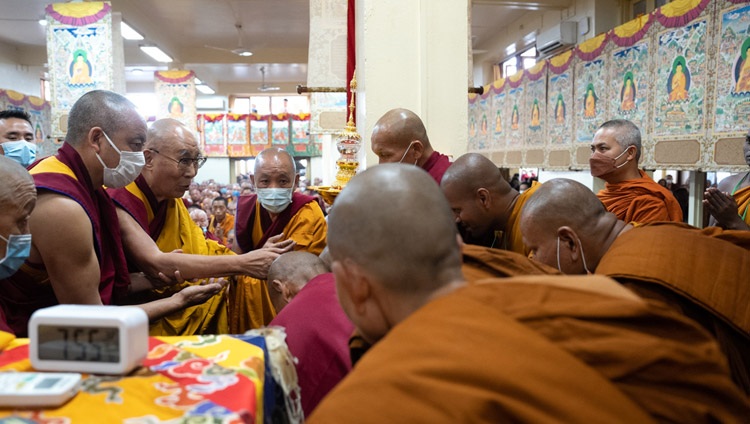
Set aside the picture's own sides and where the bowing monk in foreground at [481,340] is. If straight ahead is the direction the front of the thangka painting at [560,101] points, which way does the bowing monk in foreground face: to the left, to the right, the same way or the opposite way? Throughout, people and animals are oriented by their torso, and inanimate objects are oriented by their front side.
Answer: to the right

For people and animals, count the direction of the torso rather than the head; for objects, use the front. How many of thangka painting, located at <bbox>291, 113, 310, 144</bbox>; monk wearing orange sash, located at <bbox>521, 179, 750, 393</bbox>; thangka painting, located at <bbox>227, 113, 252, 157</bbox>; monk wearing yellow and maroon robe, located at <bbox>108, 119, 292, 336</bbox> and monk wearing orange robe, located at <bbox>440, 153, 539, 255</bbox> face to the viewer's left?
2

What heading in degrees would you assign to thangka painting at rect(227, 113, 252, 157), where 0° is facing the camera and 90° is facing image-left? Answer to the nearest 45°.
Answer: approximately 0°

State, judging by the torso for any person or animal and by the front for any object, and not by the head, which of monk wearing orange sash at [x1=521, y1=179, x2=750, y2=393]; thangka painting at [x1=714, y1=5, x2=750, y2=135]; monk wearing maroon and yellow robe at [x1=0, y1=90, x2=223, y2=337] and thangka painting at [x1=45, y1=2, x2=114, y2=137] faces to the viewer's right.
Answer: monk wearing maroon and yellow robe at [x1=0, y1=90, x2=223, y2=337]

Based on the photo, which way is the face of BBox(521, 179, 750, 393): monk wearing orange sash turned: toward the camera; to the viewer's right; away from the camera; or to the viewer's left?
to the viewer's left

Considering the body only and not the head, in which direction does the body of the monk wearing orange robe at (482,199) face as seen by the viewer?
to the viewer's left

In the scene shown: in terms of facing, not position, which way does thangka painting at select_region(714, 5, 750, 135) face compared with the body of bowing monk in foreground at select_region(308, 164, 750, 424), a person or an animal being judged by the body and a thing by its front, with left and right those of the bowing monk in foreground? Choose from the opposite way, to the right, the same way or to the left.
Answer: to the left

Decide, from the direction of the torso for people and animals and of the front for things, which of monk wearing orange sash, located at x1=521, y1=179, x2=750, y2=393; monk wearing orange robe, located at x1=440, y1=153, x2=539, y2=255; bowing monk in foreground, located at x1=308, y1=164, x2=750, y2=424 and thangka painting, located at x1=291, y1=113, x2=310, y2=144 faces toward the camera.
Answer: the thangka painting

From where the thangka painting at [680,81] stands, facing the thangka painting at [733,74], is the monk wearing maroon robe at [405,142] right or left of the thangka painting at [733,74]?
right

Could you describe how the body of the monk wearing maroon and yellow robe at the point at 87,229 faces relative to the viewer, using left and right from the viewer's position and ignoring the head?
facing to the right of the viewer

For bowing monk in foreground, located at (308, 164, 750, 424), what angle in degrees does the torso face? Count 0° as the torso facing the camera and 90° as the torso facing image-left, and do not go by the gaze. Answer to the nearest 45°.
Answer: approximately 135°

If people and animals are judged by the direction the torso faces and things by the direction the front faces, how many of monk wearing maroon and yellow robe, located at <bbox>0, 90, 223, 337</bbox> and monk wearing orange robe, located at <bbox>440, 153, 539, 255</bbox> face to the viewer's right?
1

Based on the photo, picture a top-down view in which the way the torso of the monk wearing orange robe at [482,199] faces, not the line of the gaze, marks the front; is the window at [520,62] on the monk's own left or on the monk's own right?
on the monk's own right
